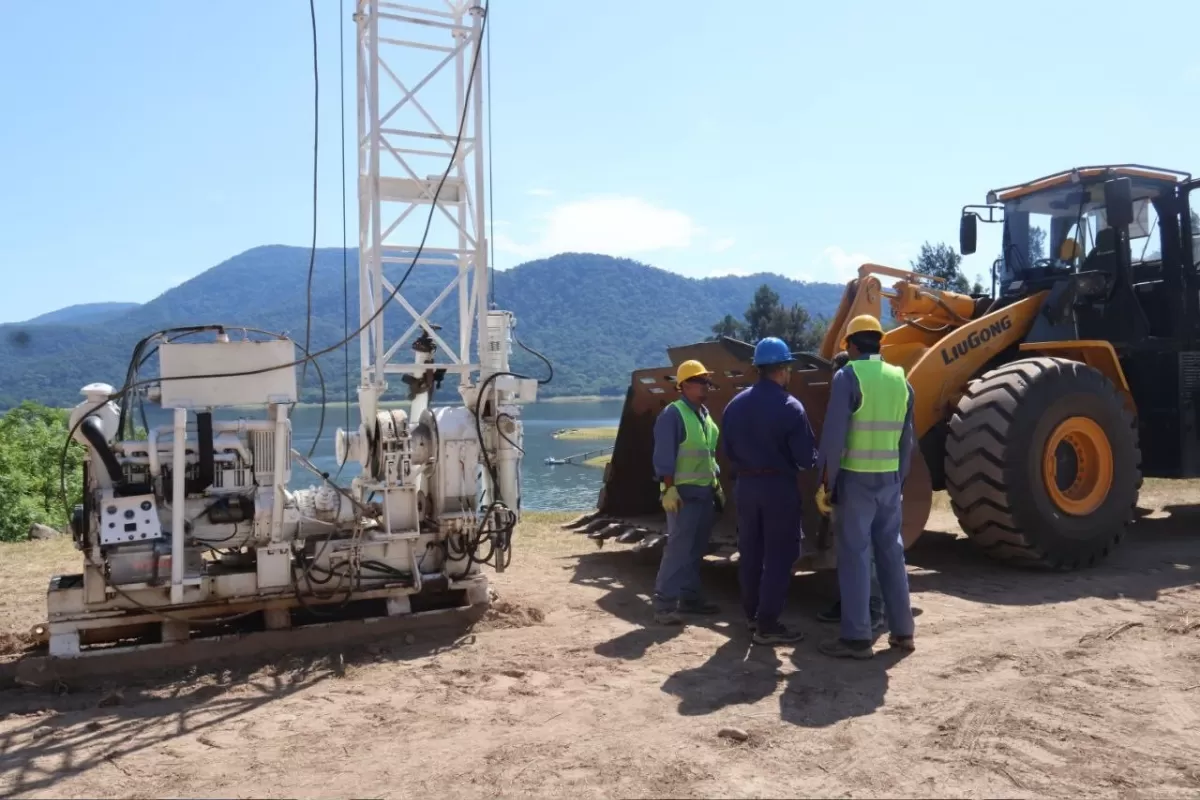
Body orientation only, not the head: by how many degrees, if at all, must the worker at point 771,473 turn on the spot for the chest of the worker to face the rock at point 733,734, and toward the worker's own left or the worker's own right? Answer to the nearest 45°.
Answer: approximately 135° to the worker's own right

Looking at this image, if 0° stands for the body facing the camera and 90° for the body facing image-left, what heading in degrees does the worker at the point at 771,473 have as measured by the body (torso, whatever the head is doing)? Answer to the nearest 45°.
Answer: approximately 225°

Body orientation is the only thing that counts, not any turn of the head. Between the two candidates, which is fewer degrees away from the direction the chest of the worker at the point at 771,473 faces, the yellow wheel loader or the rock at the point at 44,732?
the yellow wheel loader

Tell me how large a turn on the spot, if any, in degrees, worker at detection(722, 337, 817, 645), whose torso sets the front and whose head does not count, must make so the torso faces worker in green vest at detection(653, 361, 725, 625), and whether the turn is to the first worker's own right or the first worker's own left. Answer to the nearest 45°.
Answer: approximately 90° to the first worker's own left

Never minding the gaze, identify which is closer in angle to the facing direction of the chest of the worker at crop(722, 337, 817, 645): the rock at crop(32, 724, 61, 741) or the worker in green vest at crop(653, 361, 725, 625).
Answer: the worker in green vest

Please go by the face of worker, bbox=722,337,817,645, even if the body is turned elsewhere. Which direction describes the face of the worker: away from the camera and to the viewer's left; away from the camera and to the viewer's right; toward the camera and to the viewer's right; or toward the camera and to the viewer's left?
away from the camera and to the viewer's right
